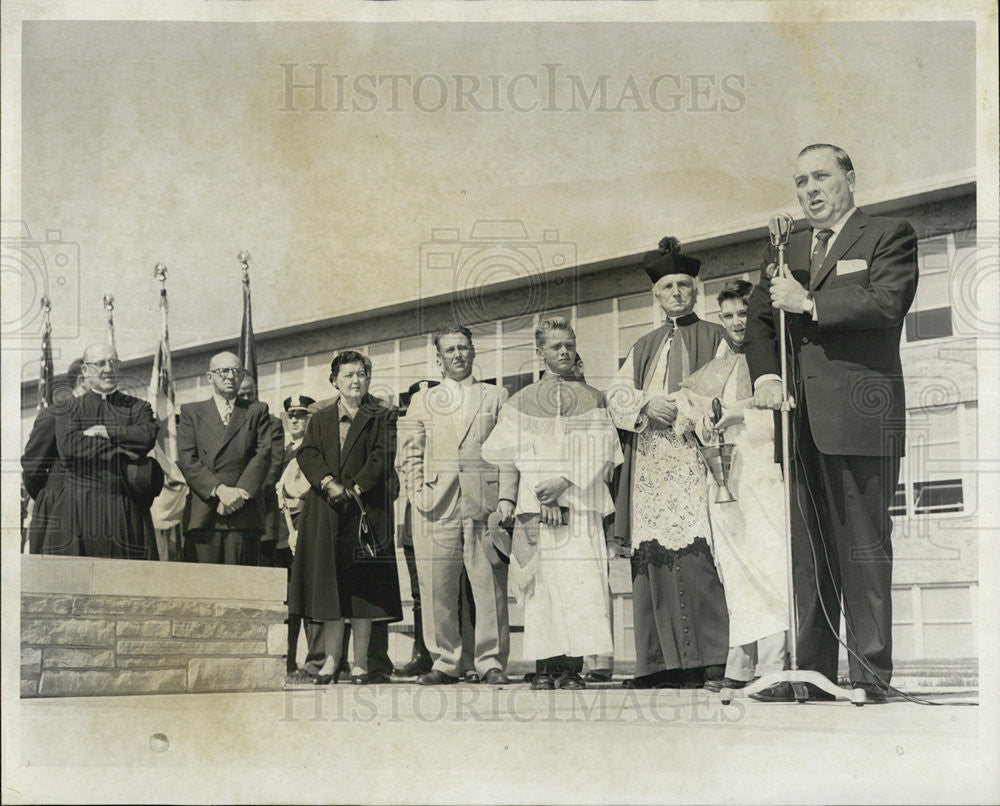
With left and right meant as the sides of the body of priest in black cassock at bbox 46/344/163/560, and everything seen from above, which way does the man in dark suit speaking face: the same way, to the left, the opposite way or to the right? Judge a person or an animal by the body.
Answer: to the right

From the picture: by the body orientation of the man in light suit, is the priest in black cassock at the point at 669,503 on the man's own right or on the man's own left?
on the man's own left

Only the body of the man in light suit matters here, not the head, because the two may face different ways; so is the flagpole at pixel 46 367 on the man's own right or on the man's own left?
on the man's own right

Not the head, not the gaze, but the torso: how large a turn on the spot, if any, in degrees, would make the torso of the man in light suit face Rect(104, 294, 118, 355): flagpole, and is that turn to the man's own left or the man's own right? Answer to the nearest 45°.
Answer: approximately 90° to the man's own right

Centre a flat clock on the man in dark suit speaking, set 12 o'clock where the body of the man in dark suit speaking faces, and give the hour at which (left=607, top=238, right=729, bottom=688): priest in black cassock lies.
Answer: The priest in black cassock is roughly at 3 o'clock from the man in dark suit speaking.

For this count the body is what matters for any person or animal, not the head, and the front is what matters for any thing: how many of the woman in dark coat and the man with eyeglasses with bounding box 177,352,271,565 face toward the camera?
2

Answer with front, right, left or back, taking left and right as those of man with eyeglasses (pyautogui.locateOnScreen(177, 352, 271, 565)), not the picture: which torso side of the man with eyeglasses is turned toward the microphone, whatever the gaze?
left
